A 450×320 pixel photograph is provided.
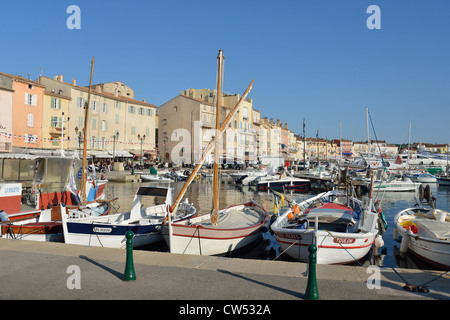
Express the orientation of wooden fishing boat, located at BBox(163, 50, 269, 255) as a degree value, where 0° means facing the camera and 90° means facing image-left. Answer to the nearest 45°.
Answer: approximately 45°

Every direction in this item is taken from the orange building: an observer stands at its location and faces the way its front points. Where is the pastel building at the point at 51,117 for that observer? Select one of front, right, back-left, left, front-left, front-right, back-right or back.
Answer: left

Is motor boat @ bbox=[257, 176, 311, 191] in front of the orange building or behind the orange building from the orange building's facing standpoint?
in front

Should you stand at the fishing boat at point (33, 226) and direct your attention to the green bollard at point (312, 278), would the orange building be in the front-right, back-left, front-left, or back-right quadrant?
back-left
